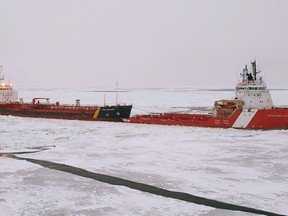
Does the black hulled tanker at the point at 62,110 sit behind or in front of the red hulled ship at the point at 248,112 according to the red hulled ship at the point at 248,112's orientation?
behind

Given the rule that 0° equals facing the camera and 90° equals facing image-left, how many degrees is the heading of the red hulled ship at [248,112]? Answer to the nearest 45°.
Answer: approximately 270°
